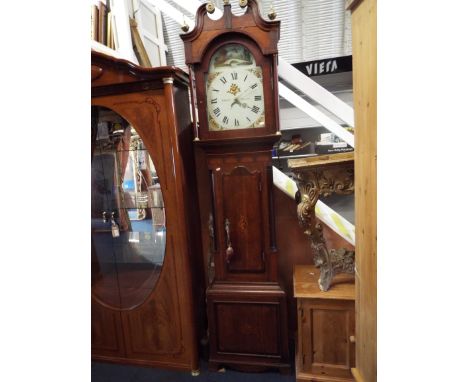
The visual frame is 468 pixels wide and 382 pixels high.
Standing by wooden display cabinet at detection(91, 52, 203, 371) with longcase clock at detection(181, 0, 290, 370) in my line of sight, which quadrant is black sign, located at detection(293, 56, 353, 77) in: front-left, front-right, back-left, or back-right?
front-left

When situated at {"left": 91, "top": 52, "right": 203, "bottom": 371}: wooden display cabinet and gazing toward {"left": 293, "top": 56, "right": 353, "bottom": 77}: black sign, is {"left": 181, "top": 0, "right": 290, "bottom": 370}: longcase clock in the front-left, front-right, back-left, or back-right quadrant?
front-right

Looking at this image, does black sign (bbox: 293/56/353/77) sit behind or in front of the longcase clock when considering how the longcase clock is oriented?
behind

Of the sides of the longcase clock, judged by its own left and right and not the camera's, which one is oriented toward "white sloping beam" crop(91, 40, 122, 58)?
right

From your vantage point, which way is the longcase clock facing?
toward the camera

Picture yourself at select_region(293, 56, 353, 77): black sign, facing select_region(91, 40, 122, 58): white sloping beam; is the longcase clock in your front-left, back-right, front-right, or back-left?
front-left

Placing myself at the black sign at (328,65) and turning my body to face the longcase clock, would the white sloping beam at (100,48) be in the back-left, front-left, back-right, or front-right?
front-right

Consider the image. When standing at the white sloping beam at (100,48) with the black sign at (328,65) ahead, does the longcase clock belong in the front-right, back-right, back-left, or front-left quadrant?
front-right

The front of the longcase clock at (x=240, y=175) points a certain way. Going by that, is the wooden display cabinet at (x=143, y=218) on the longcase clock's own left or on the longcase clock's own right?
on the longcase clock's own right
